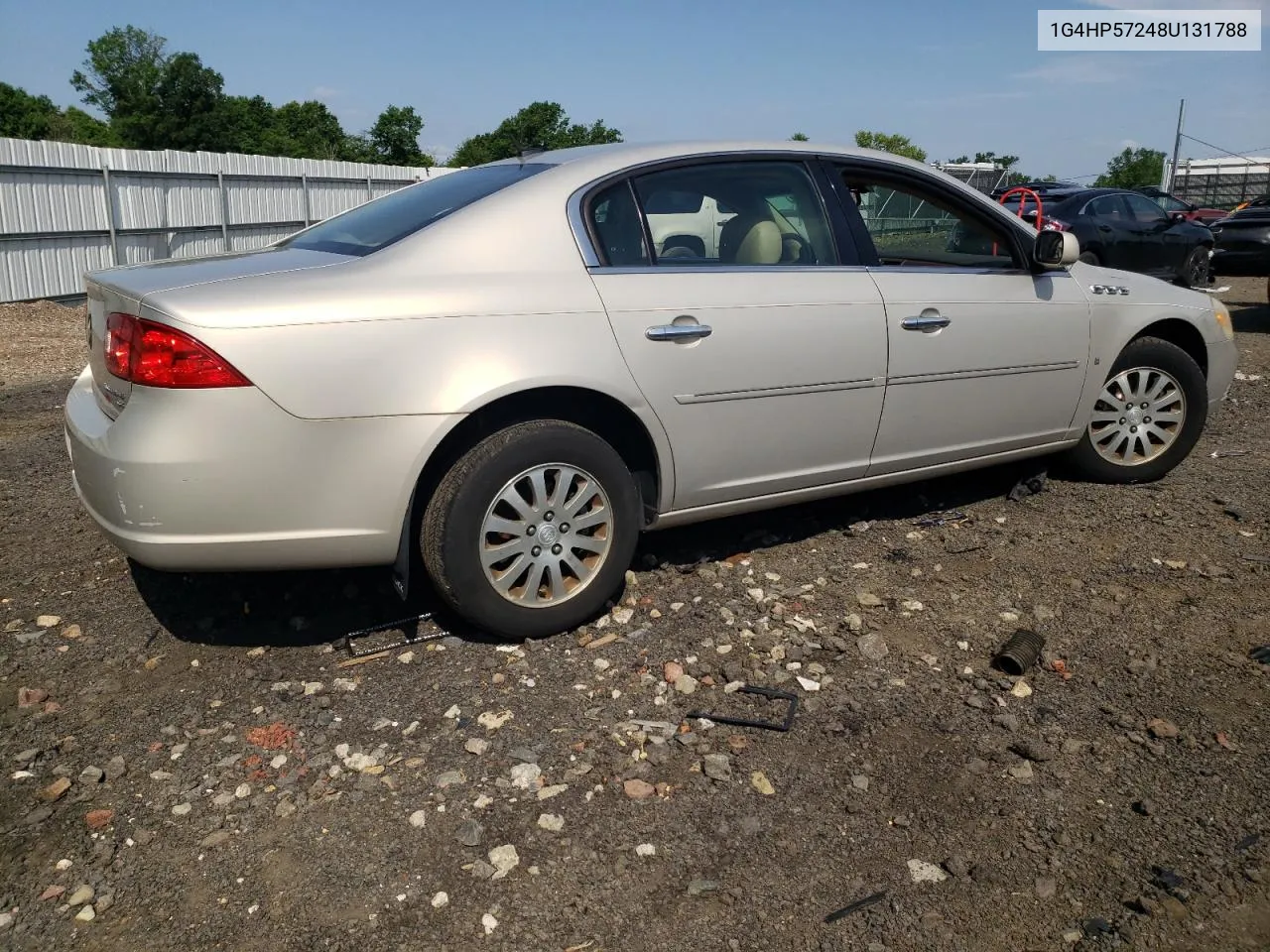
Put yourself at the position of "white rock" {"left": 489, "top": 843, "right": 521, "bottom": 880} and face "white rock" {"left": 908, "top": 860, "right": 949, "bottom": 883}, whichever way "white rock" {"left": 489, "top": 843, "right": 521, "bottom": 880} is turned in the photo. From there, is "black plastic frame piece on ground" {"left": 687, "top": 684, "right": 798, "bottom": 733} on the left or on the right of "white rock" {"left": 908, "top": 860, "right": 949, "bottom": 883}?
left

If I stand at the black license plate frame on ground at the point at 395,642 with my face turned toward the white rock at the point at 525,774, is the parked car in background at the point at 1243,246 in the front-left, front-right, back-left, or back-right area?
back-left

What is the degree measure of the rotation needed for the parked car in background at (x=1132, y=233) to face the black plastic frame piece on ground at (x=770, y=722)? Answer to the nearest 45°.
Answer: approximately 135° to its right

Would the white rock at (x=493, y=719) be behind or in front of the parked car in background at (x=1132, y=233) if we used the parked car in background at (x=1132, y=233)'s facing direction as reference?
behind

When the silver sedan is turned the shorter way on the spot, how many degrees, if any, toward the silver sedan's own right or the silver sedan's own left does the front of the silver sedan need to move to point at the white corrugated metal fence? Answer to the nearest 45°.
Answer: approximately 90° to the silver sedan's own left

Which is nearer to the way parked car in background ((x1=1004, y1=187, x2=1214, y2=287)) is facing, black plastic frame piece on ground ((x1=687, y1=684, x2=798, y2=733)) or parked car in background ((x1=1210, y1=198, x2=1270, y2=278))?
the parked car in background

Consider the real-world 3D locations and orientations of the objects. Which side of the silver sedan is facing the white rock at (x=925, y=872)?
right

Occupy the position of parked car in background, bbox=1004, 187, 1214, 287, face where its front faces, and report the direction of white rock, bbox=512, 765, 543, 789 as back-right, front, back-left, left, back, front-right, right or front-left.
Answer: back-right

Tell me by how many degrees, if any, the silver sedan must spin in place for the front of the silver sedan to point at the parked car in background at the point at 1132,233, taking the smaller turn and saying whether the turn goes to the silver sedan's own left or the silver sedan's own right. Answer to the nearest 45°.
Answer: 0° — it already faces it

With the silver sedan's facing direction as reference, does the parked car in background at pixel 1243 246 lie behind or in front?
in front

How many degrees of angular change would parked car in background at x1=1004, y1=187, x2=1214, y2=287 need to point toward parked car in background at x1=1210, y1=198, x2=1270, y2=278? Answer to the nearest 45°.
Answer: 0° — it already faces it

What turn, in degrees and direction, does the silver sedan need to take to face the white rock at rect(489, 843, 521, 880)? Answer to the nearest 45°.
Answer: approximately 135° to its right

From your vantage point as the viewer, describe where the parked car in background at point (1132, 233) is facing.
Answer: facing away from the viewer and to the right of the viewer

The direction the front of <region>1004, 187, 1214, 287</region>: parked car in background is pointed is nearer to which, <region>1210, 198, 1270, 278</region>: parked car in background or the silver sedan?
the parked car in background

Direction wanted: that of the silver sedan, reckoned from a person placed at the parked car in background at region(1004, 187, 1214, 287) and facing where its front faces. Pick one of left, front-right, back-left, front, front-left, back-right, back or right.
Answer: back-right

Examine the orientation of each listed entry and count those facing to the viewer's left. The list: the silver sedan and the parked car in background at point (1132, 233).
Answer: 0

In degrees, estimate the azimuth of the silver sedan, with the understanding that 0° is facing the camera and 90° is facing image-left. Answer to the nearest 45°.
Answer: approximately 225°
